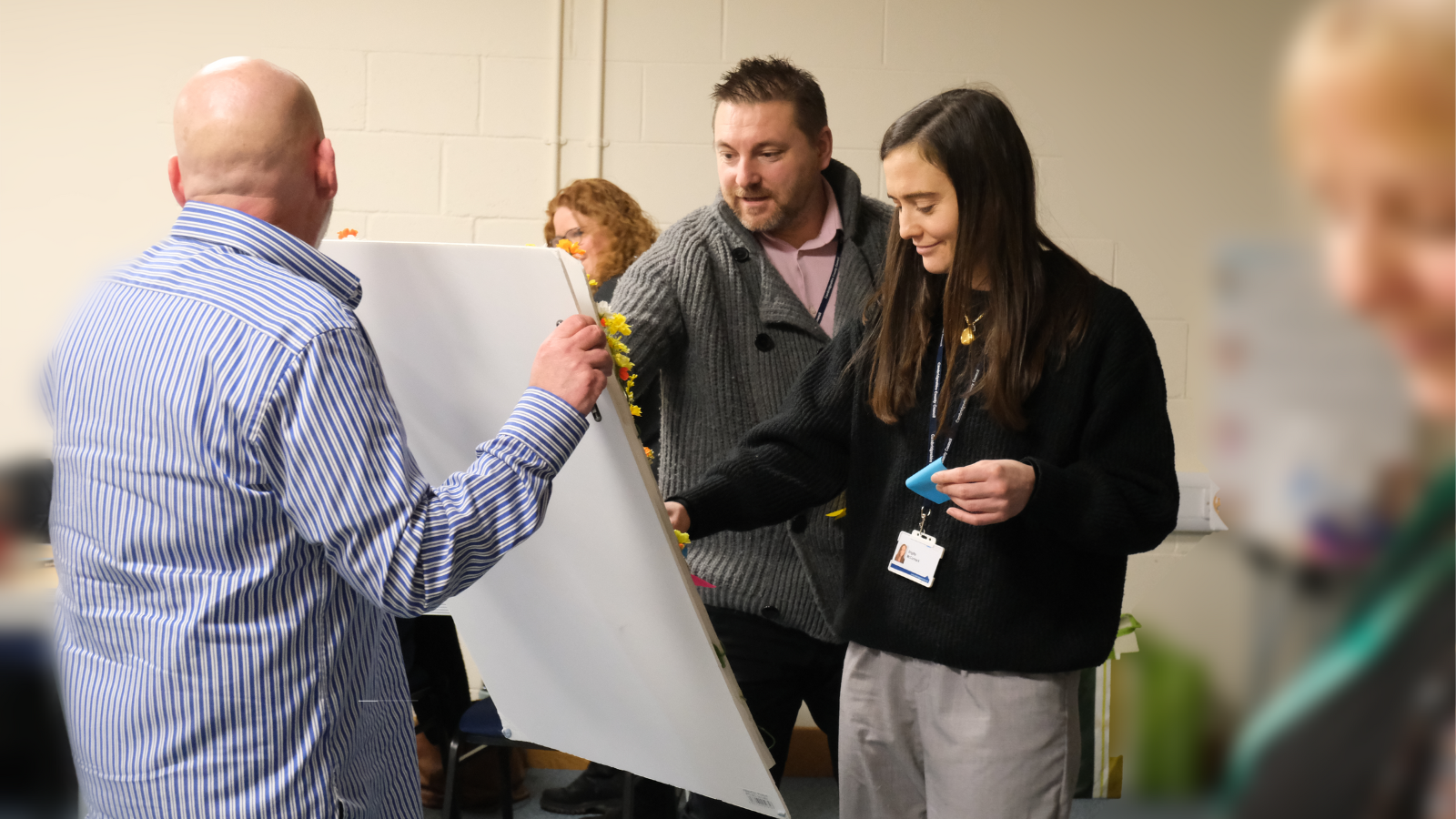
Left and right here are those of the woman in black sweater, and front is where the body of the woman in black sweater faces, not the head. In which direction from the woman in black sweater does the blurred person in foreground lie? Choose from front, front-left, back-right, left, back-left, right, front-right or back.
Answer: front-left

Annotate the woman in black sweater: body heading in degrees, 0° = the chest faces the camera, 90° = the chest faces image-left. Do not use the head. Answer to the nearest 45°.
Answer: approximately 45°

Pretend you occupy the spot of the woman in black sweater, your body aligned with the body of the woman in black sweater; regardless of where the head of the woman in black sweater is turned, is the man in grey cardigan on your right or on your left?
on your right

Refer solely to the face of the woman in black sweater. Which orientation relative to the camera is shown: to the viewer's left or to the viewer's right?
to the viewer's left

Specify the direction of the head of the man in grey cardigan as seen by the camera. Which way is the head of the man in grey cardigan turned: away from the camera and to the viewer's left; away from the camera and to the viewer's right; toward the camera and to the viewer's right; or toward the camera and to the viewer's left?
toward the camera and to the viewer's left

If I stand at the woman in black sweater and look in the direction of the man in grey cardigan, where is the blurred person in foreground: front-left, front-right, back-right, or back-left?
back-left

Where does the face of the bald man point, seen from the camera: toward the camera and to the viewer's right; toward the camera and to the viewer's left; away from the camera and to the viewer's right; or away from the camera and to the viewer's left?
away from the camera and to the viewer's right

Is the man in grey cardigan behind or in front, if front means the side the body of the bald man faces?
in front
